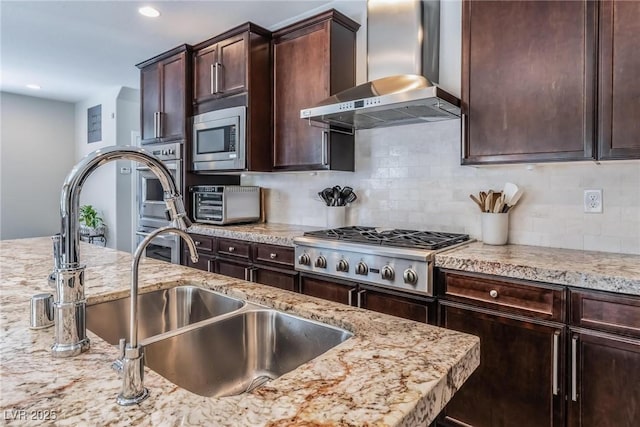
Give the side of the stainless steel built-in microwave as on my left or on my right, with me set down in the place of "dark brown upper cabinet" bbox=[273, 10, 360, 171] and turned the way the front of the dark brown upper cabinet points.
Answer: on my right

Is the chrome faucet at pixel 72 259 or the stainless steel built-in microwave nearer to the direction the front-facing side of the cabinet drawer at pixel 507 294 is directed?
the chrome faucet

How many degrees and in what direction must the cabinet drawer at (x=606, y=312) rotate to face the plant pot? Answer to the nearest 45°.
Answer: approximately 45° to its right

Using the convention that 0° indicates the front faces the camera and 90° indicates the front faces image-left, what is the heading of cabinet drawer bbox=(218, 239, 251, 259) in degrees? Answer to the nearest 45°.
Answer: approximately 45°

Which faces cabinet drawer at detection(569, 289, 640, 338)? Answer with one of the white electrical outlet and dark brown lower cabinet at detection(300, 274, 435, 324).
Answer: the white electrical outlet

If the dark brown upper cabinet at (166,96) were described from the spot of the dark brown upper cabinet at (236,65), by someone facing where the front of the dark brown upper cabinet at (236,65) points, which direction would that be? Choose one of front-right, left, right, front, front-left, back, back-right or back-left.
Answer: right

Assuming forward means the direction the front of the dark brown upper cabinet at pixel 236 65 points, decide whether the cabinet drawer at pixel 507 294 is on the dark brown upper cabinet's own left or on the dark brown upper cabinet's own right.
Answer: on the dark brown upper cabinet's own left

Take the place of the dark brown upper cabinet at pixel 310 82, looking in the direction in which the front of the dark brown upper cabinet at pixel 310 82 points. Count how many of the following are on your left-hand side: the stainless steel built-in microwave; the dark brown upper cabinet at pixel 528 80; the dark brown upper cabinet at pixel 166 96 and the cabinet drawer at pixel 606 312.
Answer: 2

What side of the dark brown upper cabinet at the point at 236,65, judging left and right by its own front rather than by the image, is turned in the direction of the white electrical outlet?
left

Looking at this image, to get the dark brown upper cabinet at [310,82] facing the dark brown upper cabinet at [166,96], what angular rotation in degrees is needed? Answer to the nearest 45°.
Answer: approximately 90° to its right

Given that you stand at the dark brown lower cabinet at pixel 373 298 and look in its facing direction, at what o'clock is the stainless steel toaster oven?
The stainless steel toaster oven is roughly at 3 o'clock from the dark brown lower cabinet.

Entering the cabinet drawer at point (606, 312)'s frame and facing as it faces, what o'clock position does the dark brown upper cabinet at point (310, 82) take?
The dark brown upper cabinet is roughly at 2 o'clock from the cabinet drawer.
